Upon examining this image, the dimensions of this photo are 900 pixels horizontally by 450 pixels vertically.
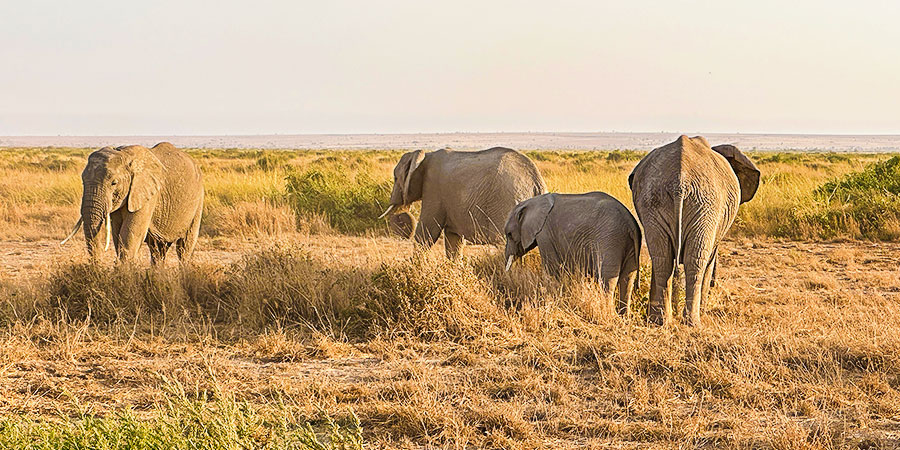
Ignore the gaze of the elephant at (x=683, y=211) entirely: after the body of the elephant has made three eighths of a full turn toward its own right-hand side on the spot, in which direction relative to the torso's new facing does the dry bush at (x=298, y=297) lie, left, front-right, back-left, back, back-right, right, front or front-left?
back-right

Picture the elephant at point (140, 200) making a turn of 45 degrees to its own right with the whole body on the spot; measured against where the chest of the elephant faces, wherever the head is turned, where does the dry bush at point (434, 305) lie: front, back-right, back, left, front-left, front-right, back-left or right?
back-left

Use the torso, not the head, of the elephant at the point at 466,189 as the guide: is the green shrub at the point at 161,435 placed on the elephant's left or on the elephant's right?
on the elephant's left

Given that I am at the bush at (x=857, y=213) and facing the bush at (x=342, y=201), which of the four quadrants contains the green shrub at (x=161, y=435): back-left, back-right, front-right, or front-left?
front-left

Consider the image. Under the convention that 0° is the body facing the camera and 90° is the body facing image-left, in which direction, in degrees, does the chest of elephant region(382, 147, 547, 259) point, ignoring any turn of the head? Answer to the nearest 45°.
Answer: approximately 90°

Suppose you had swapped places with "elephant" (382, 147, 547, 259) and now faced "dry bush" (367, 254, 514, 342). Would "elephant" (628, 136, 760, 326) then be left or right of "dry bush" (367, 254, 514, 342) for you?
left

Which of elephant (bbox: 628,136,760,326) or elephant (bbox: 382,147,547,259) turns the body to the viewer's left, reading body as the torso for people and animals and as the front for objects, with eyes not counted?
elephant (bbox: 382,147,547,259)

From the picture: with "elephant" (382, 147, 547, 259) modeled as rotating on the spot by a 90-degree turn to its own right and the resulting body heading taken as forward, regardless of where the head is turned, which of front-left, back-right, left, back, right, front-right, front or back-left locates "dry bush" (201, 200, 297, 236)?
front-left

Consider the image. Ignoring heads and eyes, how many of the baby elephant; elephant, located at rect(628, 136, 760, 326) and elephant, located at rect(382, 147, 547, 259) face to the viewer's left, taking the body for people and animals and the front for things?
2

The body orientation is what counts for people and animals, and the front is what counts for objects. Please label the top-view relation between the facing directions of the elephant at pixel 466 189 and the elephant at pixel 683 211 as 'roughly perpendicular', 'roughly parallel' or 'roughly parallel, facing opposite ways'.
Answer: roughly perpendicular

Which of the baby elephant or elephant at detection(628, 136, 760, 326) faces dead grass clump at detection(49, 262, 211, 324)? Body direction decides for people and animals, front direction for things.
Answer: the baby elephant

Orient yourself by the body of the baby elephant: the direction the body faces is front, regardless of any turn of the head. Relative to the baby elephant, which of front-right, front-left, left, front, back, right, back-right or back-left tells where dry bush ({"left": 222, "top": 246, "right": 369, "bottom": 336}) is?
front

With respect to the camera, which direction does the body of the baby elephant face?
to the viewer's left

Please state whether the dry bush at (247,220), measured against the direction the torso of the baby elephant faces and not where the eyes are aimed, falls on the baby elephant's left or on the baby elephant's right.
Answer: on the baby elephant's right

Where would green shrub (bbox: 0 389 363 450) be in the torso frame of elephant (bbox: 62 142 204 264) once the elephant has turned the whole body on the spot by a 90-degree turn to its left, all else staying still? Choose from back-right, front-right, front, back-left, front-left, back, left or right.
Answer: front-right

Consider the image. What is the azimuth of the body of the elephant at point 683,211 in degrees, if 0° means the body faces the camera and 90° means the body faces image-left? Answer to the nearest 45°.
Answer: approximately 180°

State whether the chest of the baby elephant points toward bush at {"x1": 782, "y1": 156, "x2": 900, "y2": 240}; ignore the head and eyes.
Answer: no

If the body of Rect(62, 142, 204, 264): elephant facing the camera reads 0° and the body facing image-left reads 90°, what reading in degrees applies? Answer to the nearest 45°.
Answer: approximately 45°
